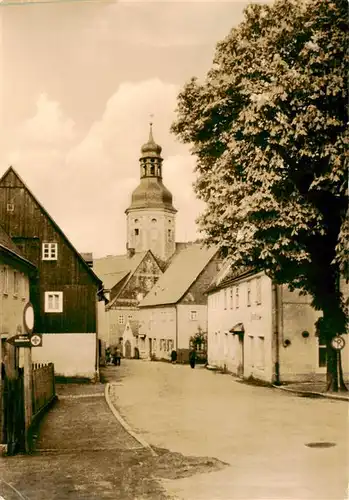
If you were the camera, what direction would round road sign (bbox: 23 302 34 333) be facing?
facing the viewer and to the right of the viewer

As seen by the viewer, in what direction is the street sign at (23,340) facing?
toward the camera

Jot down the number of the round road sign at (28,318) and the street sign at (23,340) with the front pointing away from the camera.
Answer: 0

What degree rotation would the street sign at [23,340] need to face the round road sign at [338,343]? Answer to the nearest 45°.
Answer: approximately 90° to its left

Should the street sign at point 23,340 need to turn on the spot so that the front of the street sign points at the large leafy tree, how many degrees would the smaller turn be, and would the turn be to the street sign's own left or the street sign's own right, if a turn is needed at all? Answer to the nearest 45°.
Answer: approximately 90° to the street sign's own left

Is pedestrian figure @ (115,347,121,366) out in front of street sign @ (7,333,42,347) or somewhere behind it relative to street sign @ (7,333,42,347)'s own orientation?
behind
